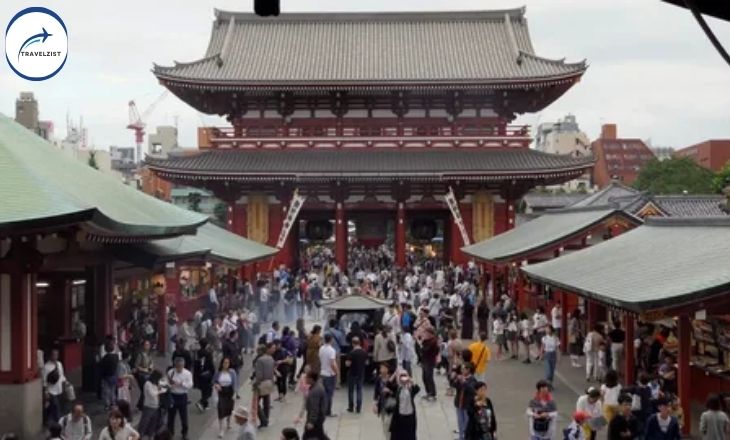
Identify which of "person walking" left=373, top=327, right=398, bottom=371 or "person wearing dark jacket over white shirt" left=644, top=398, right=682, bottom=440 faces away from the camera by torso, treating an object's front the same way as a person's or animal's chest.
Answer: "person walking" left=373, top=327, right=398, bottom=371

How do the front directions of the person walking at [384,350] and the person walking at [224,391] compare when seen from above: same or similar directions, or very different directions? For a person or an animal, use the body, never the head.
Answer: very different directions

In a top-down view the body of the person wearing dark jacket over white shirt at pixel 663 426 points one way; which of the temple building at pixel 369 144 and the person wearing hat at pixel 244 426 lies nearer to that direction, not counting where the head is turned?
the person wearing hat

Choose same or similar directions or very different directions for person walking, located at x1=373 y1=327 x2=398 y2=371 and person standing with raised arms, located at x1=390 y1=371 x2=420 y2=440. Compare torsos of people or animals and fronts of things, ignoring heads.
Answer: very different directions

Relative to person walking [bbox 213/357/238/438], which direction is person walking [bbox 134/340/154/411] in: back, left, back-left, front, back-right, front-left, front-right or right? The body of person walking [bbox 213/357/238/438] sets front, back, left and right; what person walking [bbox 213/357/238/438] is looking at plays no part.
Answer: back-right

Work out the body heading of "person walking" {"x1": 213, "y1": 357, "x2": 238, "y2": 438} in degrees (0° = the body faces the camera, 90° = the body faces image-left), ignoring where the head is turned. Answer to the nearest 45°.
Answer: approximately 0°
